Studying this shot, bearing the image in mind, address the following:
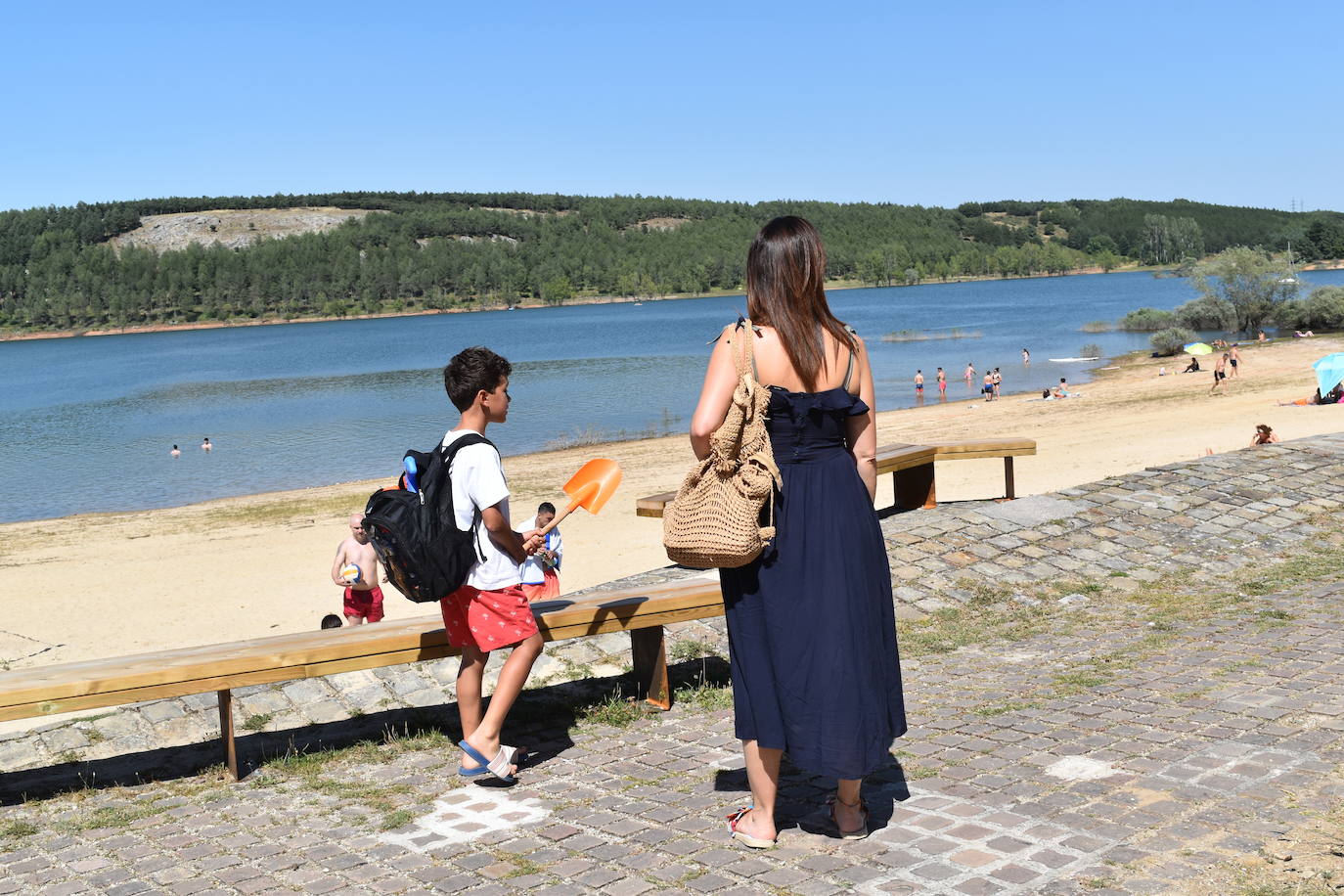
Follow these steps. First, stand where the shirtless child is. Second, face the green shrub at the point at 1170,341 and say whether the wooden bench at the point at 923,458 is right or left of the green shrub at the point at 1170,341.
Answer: right

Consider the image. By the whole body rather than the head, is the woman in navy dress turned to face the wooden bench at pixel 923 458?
yes

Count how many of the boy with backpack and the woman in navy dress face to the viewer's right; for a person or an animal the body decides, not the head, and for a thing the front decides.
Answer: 1

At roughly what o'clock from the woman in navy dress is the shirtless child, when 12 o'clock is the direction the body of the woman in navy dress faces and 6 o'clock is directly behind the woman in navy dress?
The shirtless child is roughly at 11 o'clock from the woman in navy dress.

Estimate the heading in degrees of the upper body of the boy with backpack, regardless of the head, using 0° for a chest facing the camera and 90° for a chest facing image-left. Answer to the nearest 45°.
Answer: approximately 270°

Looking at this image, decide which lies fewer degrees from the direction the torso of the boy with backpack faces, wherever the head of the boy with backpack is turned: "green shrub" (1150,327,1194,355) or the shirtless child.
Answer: the green shrub

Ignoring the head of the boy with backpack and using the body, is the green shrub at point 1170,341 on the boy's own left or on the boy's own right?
on the boy's own left

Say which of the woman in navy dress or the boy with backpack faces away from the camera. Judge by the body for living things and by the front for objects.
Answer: the woman in navy dress

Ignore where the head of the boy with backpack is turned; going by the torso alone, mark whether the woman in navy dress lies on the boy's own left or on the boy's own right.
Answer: on the boy's own right

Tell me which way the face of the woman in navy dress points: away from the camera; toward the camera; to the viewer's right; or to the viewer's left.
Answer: away from the camera

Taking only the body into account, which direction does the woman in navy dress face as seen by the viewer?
away from the camera

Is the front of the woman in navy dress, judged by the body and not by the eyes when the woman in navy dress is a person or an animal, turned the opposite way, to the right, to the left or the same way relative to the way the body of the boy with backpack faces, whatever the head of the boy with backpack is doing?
to the left
